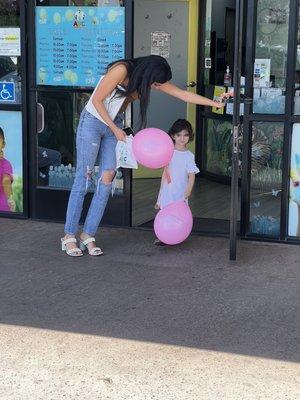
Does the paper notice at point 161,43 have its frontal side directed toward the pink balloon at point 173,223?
yes

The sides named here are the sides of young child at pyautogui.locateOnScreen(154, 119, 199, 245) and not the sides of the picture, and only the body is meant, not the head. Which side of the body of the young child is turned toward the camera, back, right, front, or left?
front

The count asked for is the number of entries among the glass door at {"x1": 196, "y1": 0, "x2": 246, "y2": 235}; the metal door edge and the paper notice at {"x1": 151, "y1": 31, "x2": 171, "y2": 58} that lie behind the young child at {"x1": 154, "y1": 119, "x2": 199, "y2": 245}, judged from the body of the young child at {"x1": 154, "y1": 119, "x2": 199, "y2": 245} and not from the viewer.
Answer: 2

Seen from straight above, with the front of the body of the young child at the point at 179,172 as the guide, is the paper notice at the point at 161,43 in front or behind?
behind

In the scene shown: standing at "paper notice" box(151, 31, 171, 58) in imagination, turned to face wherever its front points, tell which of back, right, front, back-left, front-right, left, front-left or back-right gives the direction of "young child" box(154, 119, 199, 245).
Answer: front

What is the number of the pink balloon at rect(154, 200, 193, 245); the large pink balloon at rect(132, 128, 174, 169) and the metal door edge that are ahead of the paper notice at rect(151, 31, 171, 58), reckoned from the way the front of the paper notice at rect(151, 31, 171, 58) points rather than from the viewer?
3

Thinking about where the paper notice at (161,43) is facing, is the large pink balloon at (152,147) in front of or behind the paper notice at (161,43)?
in front

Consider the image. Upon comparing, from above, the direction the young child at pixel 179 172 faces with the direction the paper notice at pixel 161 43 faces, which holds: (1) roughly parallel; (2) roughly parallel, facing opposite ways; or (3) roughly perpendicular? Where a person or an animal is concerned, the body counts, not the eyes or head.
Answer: roughly parallel

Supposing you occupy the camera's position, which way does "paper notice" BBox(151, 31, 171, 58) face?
facing the viewer

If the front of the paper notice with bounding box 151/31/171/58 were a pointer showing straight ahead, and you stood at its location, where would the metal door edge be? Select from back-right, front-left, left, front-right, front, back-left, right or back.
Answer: front

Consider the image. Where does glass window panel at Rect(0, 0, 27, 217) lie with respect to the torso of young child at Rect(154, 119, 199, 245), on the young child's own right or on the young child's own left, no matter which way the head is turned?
on the young child's own right
